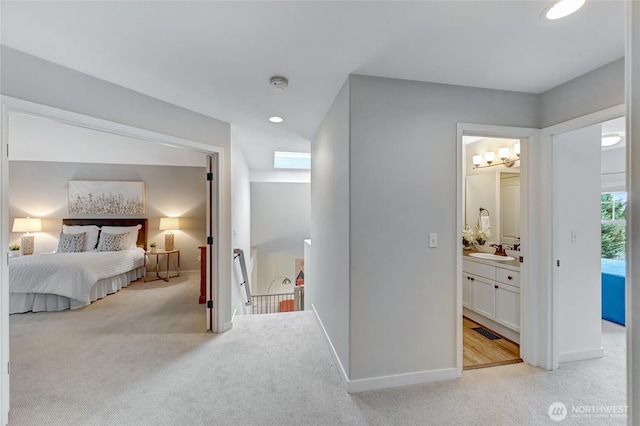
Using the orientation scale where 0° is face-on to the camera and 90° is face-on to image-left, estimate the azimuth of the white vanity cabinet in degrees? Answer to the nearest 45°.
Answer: approximately 45°

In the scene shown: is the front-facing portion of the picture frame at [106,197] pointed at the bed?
yes

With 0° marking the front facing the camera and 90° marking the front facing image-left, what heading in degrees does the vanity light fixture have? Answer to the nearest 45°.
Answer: approximately 45°

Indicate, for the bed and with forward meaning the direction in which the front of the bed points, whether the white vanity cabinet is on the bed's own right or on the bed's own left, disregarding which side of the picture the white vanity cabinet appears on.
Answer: on the bed's own left

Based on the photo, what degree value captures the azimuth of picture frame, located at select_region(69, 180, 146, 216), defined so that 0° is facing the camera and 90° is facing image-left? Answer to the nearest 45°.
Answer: approximately 0°

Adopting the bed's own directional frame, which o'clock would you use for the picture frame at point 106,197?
The picture frame is roughly at 5 o'clock from the bed.

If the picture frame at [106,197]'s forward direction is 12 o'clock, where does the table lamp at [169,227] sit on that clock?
The table lamp is roughly at 10 o'clock from the picture frame.

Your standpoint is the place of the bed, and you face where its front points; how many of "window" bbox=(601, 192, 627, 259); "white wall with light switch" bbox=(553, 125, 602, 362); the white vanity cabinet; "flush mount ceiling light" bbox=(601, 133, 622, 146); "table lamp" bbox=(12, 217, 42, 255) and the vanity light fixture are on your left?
5

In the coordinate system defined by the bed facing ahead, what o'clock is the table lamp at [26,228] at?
The table lamp is roughly at 4 o'clock from the bed.

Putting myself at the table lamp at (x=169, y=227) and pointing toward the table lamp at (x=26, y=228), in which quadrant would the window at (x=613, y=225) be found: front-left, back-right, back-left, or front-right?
back-left

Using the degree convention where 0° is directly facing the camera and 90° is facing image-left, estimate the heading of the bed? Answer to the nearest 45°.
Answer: approximately 45°
